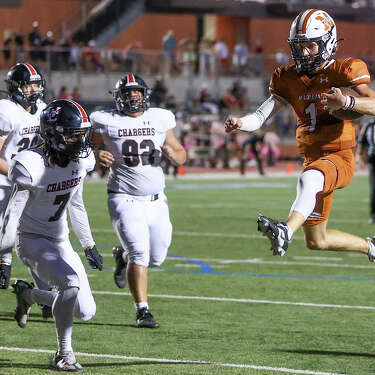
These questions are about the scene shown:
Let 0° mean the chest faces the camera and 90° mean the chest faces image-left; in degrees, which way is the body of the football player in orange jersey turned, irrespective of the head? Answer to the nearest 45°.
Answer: approximately 45°

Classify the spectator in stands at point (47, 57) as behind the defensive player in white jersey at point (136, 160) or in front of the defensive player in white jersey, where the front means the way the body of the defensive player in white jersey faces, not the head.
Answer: behind

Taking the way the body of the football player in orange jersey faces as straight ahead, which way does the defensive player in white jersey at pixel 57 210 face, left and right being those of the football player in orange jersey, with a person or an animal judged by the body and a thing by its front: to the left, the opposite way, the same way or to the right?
to the left

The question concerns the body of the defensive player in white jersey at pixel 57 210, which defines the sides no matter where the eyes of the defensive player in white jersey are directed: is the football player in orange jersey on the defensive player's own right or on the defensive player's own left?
on the defensive player's own left

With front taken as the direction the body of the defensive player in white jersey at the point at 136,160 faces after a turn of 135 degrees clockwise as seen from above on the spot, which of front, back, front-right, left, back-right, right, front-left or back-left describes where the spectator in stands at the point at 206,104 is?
front-right

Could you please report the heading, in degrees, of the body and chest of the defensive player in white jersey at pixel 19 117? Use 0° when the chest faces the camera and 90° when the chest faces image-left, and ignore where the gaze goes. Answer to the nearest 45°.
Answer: approximately 315°

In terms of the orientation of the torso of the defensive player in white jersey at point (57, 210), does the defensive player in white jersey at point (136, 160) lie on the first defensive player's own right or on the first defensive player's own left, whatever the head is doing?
on the first defensive player's own left

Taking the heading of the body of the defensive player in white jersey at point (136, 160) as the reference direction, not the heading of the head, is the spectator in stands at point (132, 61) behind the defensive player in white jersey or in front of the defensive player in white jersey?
behind

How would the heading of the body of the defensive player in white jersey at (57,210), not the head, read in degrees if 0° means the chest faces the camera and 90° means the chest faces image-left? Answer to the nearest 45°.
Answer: approximately 315°

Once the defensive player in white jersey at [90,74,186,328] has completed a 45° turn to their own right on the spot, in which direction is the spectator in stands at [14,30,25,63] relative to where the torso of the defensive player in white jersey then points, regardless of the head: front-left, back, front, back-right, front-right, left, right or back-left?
back-right

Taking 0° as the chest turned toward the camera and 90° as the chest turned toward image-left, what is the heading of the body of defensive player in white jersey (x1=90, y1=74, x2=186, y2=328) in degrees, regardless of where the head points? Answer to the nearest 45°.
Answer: approximately 0°

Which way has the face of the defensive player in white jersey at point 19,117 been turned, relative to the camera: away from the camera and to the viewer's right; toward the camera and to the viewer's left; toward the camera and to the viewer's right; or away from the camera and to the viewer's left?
toward the camera and to the viewer's right

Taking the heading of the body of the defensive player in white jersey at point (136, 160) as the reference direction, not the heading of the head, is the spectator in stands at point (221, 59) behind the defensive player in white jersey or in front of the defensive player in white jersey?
behind
